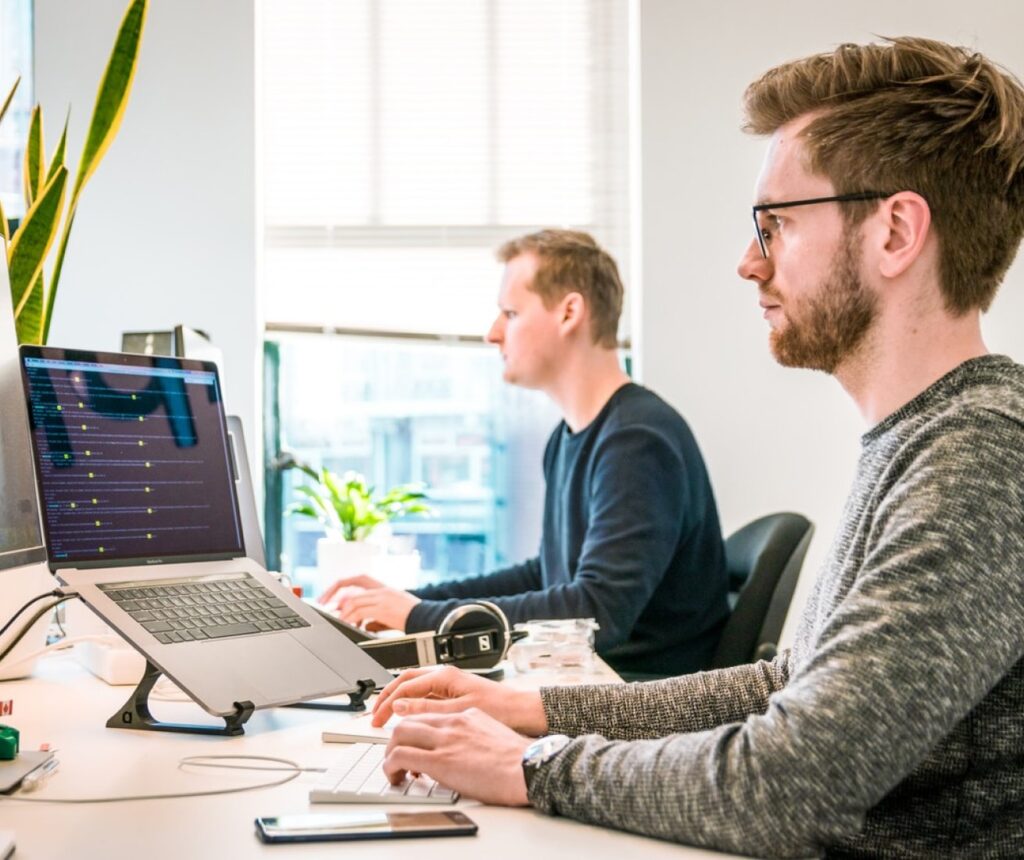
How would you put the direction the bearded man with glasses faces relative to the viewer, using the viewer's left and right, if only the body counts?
facing to the left of the viewer

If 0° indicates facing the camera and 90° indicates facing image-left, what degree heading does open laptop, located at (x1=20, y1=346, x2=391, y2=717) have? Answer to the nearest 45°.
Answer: approximately 315°

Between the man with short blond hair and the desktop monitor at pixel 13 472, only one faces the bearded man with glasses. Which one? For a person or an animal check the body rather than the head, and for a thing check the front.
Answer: the desktop monitor

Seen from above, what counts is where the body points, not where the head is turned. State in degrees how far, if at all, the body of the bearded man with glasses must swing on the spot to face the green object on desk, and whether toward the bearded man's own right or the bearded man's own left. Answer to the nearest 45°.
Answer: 0° — they already face it

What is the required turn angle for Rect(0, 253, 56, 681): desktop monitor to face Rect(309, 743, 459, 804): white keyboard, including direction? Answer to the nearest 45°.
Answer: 0° — it already faces it

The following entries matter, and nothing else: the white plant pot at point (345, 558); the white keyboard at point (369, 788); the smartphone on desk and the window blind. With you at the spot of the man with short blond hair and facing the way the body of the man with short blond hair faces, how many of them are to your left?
2

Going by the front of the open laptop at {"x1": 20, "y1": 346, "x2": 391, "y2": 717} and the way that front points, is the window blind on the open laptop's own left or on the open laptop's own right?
on the open laptop's own left

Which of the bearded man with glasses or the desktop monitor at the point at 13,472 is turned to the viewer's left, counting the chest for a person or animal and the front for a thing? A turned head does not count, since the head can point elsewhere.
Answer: the bearded man with glasses

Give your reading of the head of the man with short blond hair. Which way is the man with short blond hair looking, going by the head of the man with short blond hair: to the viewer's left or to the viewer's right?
to the viewer's left

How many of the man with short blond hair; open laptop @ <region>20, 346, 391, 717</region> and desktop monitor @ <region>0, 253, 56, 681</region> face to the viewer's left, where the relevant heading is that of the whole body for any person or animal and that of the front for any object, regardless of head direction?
1

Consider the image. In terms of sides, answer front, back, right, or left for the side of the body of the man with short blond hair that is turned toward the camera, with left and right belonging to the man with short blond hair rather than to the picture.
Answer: left

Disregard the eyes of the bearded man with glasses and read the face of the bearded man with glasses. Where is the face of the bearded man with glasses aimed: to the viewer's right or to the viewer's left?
to the viewer's left
